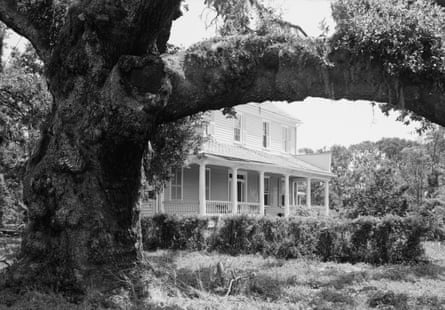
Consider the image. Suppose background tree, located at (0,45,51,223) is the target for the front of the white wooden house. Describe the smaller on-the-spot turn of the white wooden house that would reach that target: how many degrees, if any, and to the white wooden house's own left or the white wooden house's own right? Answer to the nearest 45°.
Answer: approximately 90° to the white wooden house's own right
